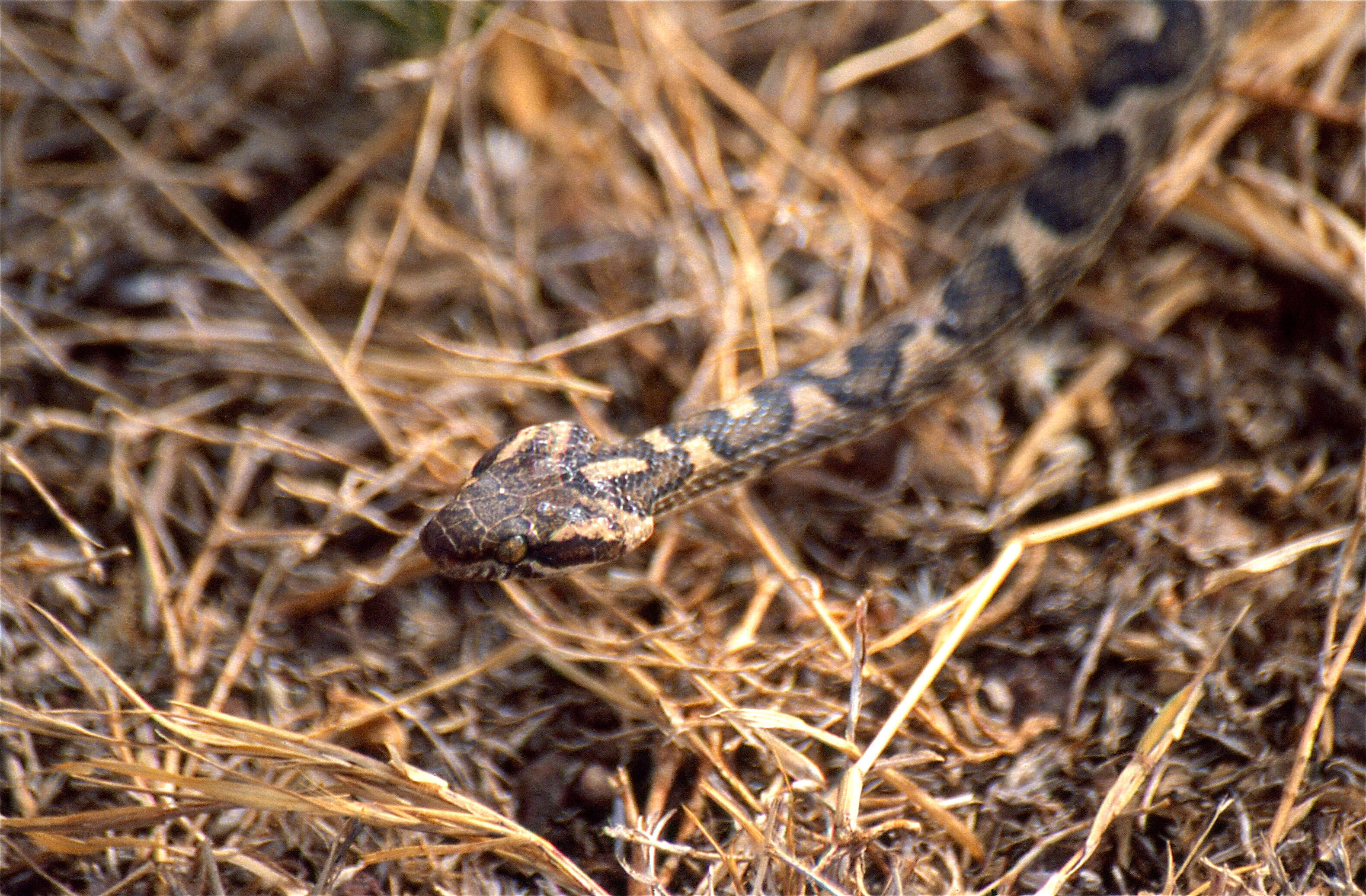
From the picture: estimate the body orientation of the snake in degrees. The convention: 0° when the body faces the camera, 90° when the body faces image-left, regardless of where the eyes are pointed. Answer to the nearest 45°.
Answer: approximately 45°
